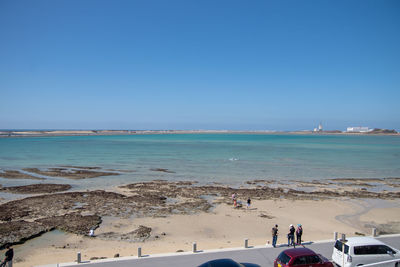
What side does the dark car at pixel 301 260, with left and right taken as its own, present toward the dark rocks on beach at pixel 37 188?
left

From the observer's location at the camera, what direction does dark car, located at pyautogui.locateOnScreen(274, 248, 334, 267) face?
facing away from the viewer and to the right of the viewer

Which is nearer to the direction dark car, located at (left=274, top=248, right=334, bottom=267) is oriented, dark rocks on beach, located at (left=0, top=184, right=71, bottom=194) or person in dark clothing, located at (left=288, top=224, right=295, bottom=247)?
the person in dark clothing

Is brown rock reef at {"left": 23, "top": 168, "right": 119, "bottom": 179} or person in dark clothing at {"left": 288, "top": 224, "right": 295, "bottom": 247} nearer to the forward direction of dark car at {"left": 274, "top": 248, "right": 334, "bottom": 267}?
the person in dark clothing
